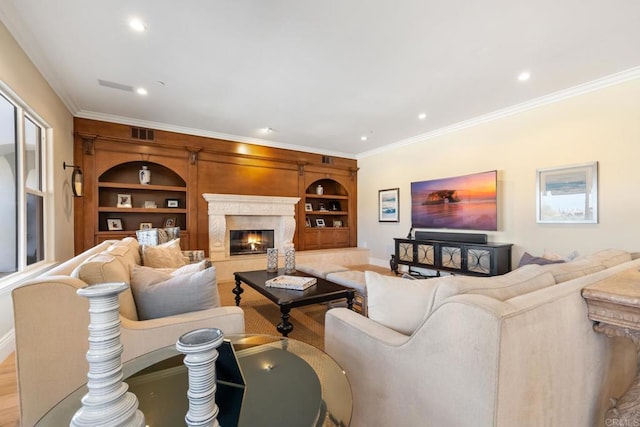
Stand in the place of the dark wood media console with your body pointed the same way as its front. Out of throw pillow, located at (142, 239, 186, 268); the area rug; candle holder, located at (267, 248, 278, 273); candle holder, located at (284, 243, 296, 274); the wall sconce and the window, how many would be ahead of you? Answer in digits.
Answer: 6

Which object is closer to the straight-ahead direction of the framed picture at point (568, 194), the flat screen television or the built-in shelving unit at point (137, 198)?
the built-in shelving unit

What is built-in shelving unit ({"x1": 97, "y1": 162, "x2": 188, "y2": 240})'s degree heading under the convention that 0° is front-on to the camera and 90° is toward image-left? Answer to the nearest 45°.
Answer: approximately 0°

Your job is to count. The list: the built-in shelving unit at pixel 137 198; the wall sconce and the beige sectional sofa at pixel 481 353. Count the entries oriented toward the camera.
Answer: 1

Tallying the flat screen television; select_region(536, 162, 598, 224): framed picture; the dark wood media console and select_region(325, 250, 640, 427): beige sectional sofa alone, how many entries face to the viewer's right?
0

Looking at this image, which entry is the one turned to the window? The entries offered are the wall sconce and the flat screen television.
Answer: the flat screen television

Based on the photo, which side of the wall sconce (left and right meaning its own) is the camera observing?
right

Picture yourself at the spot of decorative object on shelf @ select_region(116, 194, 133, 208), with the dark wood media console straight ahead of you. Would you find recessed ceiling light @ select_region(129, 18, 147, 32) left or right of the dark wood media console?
right

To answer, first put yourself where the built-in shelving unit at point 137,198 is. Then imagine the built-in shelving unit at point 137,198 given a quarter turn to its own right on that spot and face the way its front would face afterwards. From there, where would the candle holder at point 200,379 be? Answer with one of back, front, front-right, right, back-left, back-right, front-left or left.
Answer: left

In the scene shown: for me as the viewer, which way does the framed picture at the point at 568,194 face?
facing the viewer and to the left of the viewer

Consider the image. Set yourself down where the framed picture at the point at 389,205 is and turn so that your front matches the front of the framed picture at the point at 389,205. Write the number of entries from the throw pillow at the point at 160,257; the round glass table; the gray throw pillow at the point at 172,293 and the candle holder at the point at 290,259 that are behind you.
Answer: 0

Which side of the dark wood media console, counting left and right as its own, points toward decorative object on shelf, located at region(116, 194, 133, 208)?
front

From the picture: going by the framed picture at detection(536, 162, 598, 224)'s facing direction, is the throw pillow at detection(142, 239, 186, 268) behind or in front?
in front
